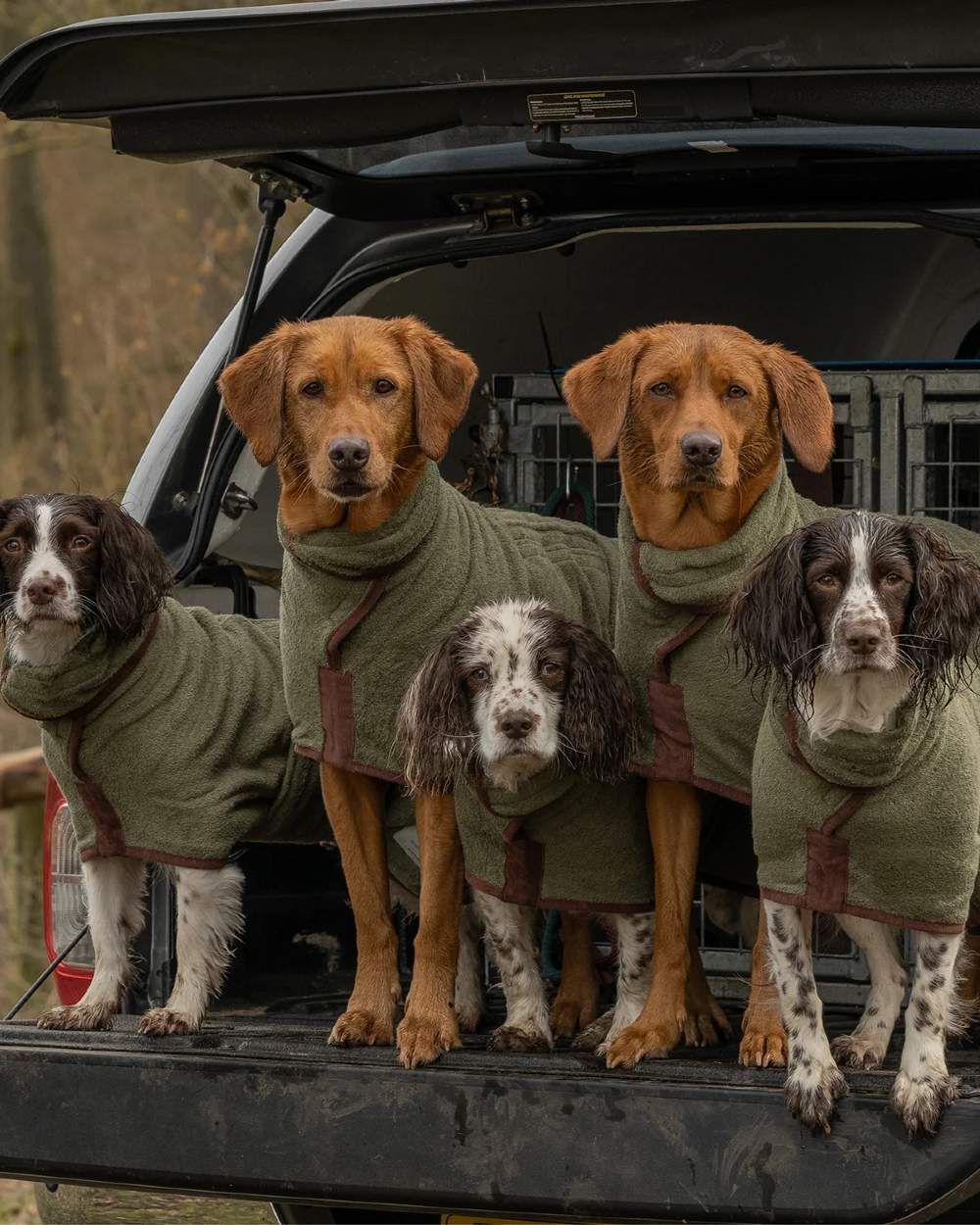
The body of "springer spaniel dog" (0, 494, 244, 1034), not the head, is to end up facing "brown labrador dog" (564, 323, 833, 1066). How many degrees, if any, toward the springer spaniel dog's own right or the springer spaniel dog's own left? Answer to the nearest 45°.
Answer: approximately 135° to the springer spaniel dog's own left

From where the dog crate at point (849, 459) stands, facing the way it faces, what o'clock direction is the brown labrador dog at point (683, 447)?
The brown labrador dog is roughly at 1 o'clock from the dog crate.

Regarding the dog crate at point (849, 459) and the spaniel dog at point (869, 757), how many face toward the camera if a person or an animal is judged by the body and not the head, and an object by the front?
2

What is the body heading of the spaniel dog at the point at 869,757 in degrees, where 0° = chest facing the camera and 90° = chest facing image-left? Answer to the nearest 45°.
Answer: approximately 0°

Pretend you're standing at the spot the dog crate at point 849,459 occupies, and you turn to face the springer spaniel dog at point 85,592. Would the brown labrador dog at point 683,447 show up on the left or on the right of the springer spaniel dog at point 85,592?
left

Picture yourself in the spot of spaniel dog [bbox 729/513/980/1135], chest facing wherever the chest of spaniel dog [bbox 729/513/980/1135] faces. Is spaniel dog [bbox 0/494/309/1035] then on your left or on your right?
on your right

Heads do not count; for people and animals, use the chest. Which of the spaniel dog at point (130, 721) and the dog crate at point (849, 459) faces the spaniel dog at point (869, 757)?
the dog crate
